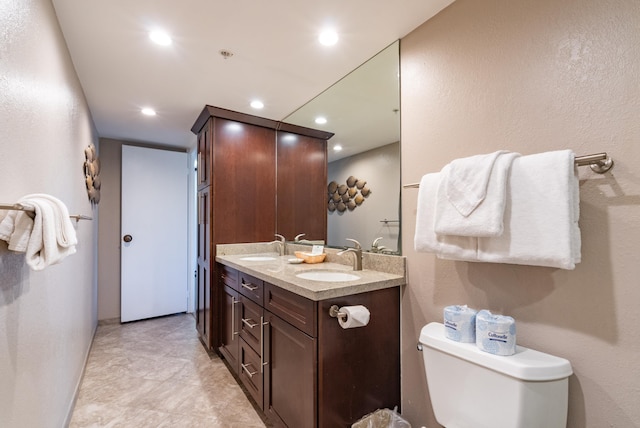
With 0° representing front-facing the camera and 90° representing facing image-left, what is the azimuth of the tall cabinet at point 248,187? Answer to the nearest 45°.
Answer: approximately 90°

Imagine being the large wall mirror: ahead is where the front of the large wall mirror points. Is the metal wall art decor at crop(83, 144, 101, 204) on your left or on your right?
on your right

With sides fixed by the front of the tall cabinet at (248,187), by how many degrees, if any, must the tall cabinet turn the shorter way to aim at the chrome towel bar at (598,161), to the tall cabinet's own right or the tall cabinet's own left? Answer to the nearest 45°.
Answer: approximately 135° to the tall cabinet's own left

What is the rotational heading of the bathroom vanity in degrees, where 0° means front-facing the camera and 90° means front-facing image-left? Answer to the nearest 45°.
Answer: approximately 45°

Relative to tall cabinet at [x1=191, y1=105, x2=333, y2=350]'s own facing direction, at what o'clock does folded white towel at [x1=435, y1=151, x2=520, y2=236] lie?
The folded white towel is roughly at 8 o'clock from the tall cabinet.

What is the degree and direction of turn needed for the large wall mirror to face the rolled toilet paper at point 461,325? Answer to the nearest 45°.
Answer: approximately 45° to its left
